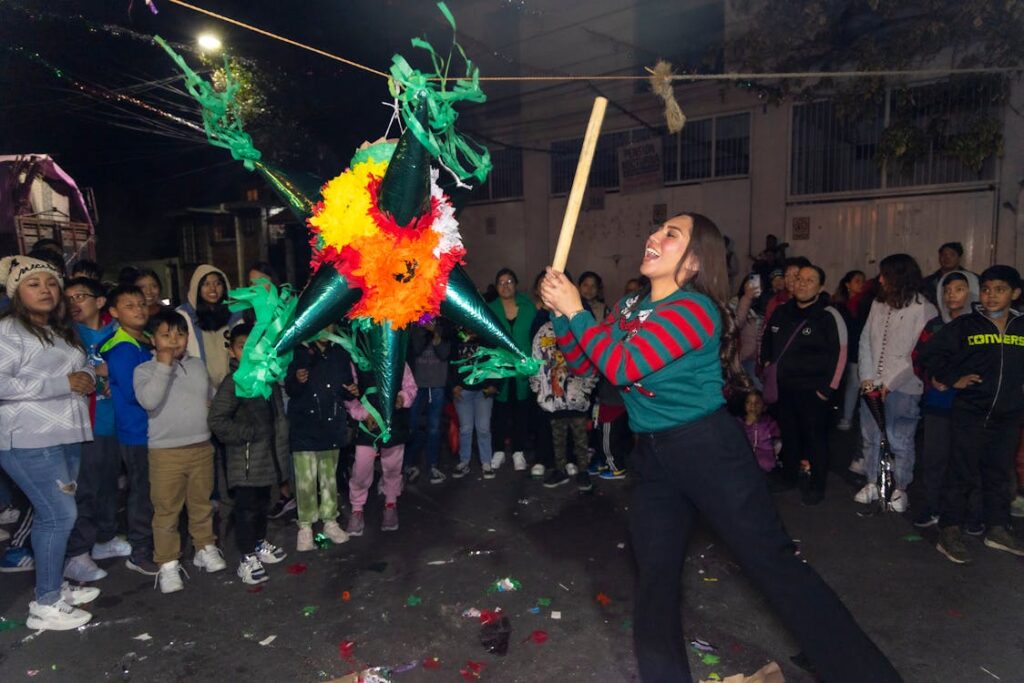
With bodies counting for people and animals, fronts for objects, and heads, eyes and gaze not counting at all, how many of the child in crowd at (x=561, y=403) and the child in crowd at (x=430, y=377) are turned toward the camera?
2

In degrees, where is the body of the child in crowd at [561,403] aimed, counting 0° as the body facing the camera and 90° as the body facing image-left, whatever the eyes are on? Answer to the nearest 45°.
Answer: approximately 0°

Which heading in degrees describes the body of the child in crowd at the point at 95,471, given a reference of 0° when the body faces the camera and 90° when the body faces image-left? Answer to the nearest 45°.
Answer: approximately 315°

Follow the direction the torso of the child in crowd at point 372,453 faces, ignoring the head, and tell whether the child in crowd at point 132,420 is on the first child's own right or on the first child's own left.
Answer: on the first child's own right

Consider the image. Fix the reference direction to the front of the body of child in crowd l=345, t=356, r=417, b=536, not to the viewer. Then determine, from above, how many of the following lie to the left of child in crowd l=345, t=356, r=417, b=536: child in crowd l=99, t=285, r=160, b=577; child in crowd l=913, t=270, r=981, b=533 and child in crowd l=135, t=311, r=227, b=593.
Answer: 1

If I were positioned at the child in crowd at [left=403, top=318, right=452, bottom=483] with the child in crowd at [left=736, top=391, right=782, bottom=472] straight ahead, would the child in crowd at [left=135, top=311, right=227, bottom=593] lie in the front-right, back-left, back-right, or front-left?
back-right

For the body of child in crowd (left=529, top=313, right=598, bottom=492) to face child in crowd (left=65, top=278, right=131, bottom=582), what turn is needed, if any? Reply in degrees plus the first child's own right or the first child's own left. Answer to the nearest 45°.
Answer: approximately 45° to the first child's own right

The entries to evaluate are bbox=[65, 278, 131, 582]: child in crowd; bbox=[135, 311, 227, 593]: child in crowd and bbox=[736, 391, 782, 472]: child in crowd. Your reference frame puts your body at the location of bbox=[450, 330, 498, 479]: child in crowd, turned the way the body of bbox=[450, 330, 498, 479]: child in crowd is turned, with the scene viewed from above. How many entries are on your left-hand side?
1

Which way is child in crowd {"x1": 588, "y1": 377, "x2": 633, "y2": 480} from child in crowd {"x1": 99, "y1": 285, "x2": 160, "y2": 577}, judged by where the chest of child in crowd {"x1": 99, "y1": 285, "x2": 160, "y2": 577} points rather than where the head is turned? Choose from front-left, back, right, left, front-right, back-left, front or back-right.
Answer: front-left

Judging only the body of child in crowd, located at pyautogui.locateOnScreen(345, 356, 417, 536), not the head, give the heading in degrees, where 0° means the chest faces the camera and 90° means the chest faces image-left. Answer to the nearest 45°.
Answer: approximately 0°
